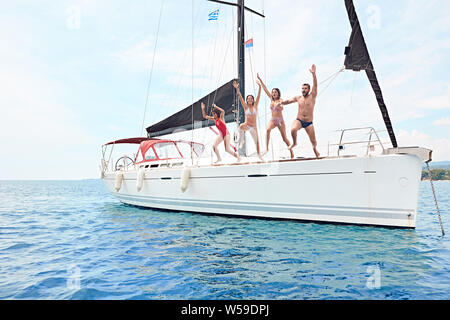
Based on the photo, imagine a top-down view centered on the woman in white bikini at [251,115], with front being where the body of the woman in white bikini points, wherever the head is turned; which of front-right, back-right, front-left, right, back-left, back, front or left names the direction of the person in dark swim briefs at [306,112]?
front-left

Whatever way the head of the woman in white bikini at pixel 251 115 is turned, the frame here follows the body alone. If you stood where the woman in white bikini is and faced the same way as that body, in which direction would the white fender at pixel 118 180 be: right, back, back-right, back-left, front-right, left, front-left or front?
back-right

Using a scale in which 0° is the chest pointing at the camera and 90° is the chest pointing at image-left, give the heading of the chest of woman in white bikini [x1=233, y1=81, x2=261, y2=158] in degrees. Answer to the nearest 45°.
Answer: approximately 0°

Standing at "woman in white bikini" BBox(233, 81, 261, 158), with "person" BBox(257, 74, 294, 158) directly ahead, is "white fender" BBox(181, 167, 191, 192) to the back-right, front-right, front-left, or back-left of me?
back-right

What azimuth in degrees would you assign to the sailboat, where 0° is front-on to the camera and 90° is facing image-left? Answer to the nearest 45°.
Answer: approximately 315°
